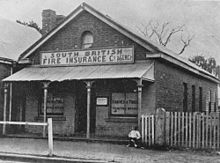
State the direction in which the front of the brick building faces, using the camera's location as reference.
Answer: facing the viewer and to the left of the viewer

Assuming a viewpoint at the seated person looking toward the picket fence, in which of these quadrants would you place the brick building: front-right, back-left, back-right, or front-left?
back-left

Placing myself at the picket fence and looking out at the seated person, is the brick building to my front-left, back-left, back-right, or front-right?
front-right

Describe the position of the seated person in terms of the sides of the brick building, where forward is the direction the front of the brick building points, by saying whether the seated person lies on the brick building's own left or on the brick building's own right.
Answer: on the brick building's own left

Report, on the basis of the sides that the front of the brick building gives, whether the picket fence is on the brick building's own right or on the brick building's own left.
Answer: on the brick building's own left

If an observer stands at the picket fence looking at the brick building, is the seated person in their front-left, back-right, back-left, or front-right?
front-left
